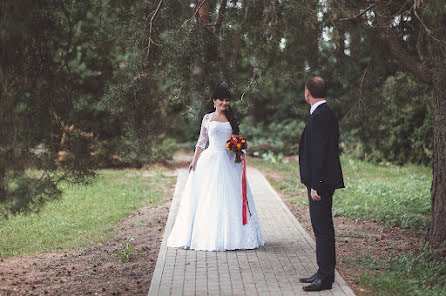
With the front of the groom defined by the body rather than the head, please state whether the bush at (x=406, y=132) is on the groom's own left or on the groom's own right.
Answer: on the groom's own right

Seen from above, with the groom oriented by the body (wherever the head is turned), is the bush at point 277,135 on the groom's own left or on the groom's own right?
on the groom's own right

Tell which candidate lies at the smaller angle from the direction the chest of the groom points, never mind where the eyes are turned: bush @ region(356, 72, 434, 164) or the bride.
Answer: the bride

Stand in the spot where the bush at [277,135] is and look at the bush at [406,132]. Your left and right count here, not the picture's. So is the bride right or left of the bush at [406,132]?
right

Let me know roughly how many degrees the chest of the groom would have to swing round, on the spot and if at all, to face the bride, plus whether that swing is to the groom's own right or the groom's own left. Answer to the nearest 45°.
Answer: approximately 45° to the groom's own right

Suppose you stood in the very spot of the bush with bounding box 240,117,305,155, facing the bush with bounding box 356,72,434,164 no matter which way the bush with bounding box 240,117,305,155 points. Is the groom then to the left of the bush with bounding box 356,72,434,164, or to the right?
right

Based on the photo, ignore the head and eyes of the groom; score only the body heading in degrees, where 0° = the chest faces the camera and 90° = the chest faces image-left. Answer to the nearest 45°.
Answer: approximately 90°

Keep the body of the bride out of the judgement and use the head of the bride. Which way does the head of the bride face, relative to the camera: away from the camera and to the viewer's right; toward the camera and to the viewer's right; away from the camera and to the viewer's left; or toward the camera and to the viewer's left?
toward the camera and to the viewer's right

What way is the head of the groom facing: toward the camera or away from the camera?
away from the camera
